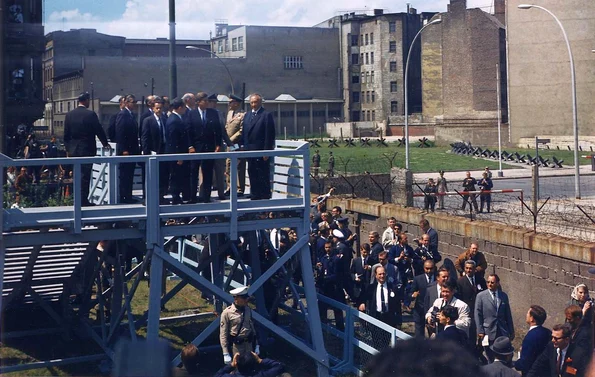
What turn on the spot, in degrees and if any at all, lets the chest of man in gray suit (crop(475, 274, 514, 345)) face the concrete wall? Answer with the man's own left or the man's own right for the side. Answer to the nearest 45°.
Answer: approximately 180°

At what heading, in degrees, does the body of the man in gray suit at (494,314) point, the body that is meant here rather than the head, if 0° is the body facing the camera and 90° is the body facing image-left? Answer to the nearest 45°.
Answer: approximately 0°

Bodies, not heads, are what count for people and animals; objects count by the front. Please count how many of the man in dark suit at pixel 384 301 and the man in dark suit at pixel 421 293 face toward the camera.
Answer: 2

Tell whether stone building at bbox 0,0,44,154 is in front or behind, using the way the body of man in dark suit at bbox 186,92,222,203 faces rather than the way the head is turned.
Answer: behind

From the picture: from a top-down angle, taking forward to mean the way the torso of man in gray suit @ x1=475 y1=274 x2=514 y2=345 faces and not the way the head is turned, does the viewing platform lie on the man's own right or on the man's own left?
on the man's own right
